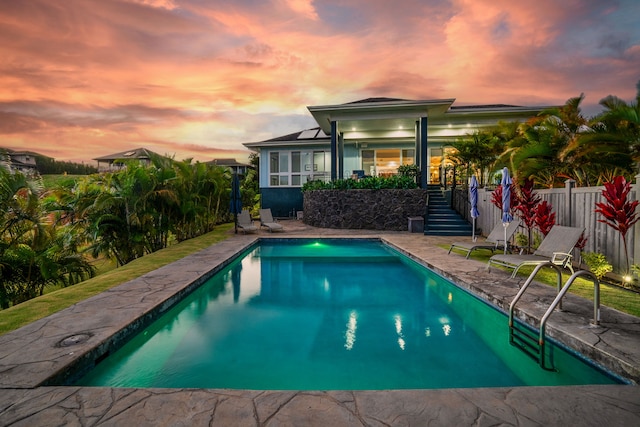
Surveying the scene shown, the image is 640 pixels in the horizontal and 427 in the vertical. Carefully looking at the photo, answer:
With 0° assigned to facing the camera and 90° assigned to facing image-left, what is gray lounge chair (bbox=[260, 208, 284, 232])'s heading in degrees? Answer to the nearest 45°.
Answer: approximately 315°

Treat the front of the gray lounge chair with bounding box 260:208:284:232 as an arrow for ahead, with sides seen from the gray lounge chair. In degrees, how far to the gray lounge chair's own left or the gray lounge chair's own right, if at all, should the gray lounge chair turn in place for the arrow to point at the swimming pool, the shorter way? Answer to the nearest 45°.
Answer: approximately 45° to the gray lounge chair's own right

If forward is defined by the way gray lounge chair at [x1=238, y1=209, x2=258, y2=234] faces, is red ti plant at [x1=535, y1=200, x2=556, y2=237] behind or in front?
in front

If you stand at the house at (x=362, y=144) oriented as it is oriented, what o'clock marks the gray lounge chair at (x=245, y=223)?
The gray lounge chair is roughly at 1 o'clock from the house.

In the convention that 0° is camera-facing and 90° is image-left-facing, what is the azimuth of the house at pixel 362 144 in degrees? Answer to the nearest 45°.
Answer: approximately 0°

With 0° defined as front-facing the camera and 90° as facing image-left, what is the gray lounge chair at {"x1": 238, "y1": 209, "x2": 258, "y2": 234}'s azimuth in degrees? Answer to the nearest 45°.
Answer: approximately 315°
